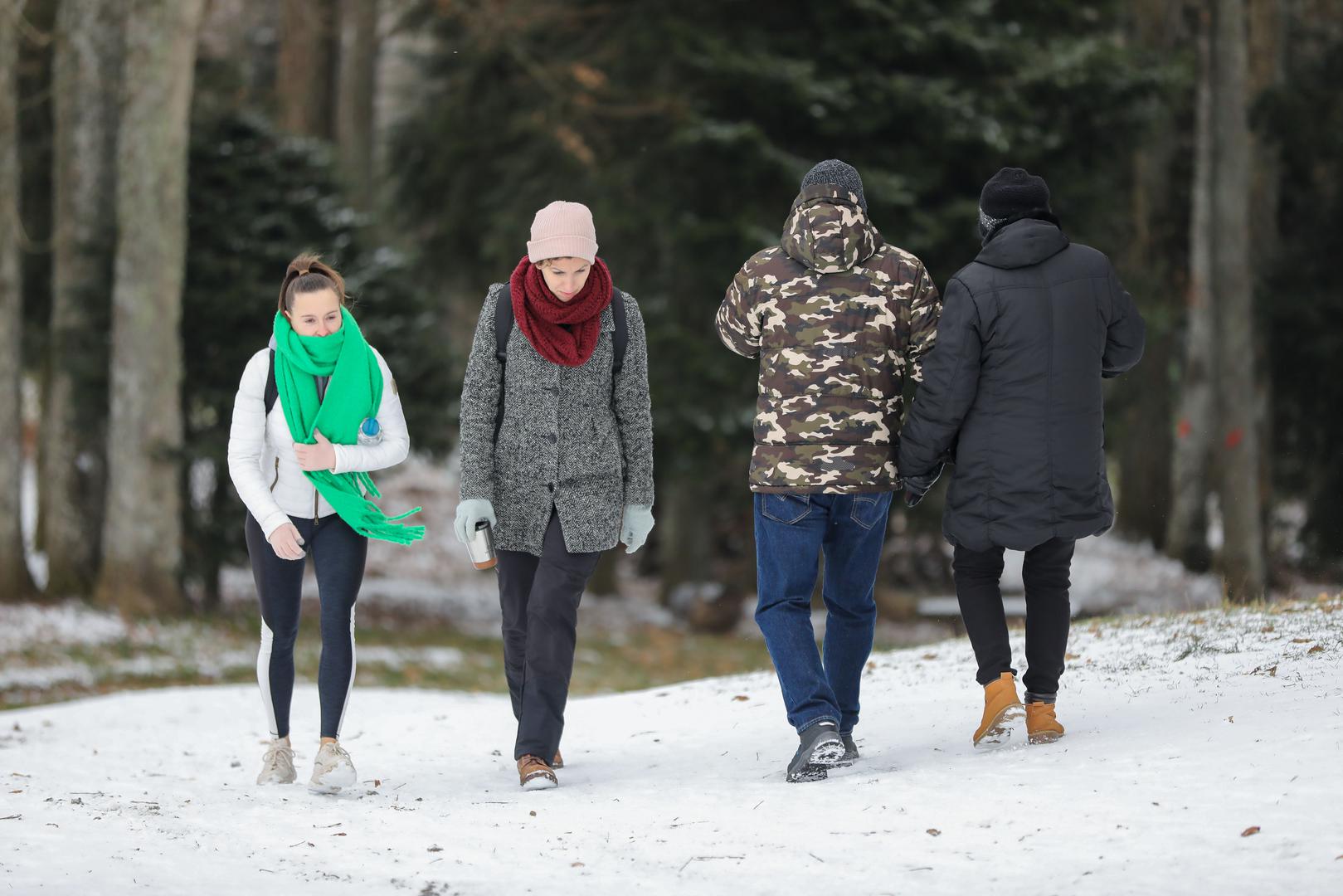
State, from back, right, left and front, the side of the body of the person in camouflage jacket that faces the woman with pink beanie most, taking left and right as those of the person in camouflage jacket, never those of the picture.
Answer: left

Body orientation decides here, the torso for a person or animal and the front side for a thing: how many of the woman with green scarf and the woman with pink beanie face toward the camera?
2

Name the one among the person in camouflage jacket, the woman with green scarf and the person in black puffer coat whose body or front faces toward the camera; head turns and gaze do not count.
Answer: the woman with green scarf

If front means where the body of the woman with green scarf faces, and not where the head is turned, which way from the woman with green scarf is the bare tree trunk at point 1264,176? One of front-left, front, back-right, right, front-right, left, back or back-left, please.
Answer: back-left

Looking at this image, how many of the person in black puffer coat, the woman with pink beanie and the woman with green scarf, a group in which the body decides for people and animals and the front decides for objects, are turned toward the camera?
2

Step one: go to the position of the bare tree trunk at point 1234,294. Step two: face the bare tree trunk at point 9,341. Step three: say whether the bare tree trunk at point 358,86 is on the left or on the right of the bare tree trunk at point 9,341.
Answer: right

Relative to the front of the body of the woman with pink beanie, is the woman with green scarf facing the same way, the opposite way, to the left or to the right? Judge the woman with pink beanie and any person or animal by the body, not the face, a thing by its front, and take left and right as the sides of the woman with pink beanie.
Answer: the same way

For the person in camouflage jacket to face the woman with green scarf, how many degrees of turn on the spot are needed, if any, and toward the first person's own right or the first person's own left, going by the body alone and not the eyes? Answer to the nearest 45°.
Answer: approximately 90° to the first person's own left

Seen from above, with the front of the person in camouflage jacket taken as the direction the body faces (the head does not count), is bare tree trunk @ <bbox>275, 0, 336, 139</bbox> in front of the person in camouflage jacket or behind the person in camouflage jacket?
in front

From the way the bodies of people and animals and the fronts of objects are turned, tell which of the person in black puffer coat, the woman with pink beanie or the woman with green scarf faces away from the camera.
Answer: the person in black puffer coat

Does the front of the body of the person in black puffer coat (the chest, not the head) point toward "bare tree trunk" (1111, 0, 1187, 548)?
yes

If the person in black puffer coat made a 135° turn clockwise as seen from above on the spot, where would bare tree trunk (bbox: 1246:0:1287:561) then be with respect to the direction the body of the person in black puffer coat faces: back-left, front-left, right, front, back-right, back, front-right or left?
back-left

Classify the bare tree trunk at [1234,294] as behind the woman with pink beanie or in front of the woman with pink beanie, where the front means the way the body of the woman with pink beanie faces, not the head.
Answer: behind

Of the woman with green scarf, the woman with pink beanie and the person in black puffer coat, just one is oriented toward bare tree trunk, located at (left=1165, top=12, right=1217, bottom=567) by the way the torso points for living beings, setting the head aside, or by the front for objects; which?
the person in black puffer coat

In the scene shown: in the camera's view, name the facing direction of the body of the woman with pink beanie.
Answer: toward the camera

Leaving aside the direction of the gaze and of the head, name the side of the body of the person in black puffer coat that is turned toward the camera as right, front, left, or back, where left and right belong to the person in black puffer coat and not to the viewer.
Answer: back

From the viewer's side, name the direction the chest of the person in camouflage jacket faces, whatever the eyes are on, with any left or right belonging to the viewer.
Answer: facing away from the viewer

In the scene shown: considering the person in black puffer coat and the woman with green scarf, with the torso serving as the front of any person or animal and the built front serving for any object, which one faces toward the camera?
the woman with green scarf

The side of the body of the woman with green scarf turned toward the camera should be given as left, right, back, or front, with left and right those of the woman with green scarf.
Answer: front

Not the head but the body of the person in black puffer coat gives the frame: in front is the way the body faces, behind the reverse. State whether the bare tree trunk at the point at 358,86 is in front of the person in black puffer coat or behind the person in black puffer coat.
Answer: in front

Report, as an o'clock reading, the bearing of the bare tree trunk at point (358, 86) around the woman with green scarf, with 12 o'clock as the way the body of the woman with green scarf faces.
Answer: The bare tree trunk is roughly at 6 o'clock from the woman with green scarf.
